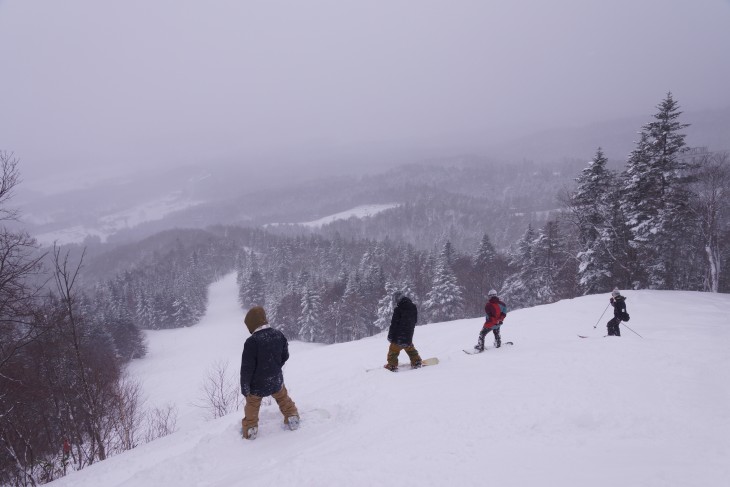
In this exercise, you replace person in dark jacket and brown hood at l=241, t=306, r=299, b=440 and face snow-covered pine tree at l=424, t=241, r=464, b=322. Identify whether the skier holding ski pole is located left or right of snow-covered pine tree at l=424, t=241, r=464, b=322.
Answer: right

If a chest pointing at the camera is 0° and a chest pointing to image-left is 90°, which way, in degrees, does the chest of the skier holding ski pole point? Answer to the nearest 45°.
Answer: approximately 90°

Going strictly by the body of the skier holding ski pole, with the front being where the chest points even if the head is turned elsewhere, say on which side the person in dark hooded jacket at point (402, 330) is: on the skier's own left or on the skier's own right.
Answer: on the skier's own left

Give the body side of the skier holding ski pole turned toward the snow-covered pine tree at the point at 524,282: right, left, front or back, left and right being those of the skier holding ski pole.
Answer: right

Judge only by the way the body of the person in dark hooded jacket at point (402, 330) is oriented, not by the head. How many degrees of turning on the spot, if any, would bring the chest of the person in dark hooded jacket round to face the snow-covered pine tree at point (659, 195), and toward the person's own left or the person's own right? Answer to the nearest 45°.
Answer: approximately 90° to the person's own right

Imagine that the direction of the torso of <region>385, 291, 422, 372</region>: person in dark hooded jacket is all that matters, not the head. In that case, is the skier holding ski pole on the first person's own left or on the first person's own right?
on the first person's own right

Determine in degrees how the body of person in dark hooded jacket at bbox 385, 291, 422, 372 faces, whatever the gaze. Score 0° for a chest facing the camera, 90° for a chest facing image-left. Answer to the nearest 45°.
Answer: approximately 135°

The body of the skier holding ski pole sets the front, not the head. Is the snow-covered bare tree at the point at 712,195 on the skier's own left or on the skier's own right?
on the skier's own right
